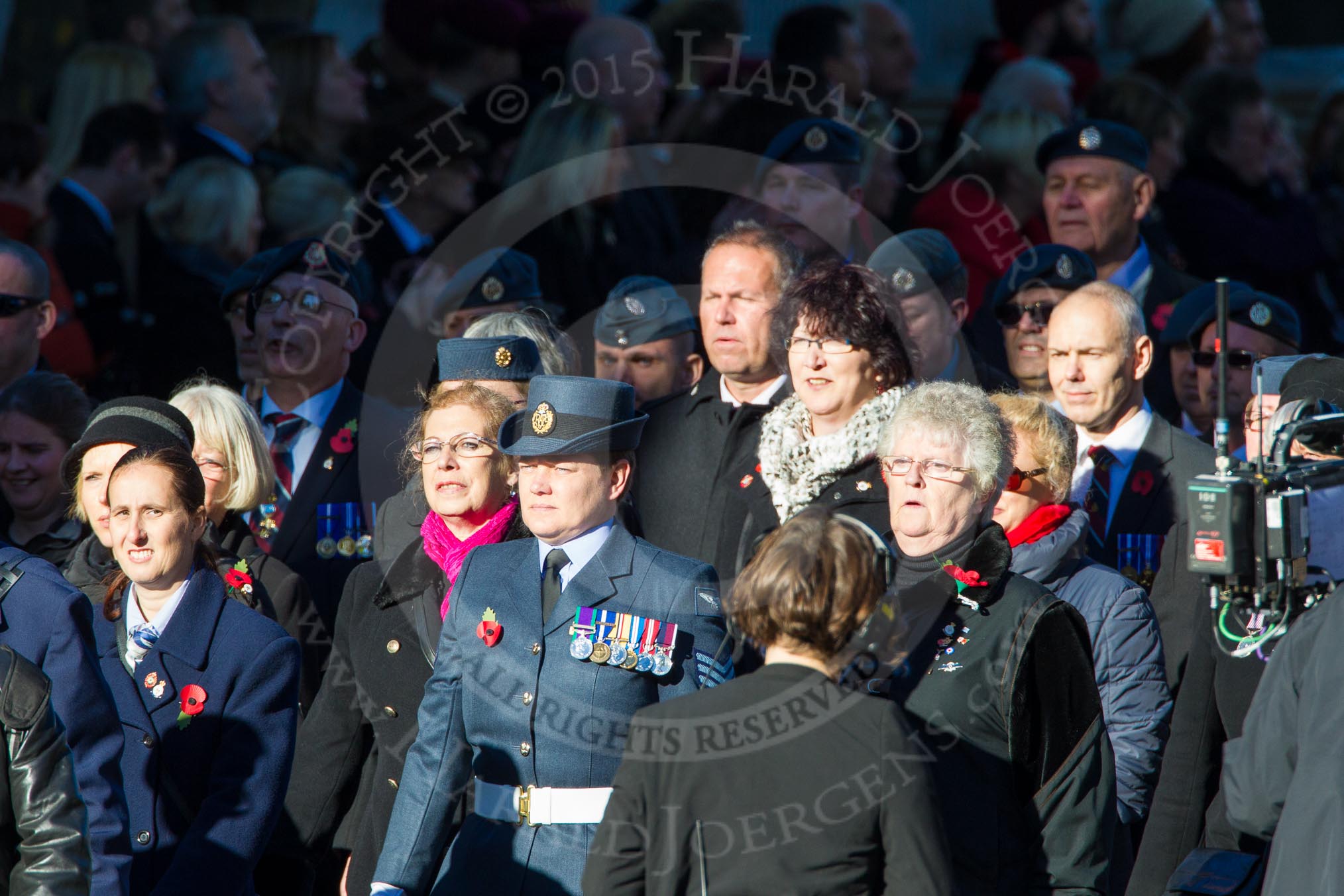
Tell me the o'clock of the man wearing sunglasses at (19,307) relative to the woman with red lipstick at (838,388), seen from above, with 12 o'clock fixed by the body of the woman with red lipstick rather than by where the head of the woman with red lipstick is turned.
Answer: The man wearing sunglasses is roughly at 2 o'clock from the woman with red lipstick.

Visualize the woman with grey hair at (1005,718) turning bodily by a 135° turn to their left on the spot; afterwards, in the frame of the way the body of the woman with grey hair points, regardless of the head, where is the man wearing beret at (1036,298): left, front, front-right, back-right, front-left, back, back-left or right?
left

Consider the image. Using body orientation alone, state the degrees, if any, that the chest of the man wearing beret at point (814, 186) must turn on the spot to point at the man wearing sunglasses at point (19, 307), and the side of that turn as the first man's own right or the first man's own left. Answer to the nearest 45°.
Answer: approximately 45° to the first man's own right

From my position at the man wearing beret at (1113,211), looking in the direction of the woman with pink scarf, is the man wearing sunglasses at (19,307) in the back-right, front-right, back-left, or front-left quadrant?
front-right

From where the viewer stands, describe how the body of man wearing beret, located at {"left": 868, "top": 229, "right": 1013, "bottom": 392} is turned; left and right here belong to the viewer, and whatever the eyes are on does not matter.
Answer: facing the viewer and to the left of the viewer

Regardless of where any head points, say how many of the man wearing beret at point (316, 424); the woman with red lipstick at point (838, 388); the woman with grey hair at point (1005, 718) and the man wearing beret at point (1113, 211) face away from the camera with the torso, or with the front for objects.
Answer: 0

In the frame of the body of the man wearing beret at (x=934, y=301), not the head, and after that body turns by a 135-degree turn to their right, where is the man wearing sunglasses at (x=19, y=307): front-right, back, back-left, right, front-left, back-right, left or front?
left

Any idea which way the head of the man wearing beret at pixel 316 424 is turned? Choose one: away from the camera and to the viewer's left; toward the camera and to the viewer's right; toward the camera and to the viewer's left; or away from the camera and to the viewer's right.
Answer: toward the camera and to the viewer's left

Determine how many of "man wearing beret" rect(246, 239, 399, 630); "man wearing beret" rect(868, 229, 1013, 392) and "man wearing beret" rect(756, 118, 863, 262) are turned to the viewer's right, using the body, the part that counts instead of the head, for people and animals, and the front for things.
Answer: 0

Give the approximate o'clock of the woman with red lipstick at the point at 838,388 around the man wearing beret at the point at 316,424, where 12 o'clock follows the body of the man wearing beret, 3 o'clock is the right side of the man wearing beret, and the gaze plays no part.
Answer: The woman with red lipstick is roughly at 9 o'clock from the man wearing beret.

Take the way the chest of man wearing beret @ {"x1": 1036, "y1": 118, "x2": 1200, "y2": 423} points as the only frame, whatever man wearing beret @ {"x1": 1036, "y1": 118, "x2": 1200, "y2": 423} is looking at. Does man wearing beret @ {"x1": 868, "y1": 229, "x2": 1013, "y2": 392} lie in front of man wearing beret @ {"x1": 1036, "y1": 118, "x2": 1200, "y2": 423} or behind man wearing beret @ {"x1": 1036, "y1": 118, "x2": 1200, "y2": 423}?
in front

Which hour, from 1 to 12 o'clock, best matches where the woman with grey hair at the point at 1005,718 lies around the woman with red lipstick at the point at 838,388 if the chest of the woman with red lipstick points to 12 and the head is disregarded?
The woman with grey hair is roughly at 10 o'clock from the woman with red lipstick.

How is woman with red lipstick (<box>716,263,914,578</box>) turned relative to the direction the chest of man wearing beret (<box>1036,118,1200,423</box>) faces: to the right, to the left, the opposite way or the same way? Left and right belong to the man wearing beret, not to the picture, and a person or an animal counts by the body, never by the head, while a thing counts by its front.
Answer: the same way

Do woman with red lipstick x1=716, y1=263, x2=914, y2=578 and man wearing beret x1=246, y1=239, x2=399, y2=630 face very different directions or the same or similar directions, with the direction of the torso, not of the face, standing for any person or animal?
same or similar directions

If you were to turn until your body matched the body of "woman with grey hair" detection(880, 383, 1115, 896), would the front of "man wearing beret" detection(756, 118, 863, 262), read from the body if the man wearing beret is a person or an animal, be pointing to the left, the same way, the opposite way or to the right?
the same way
